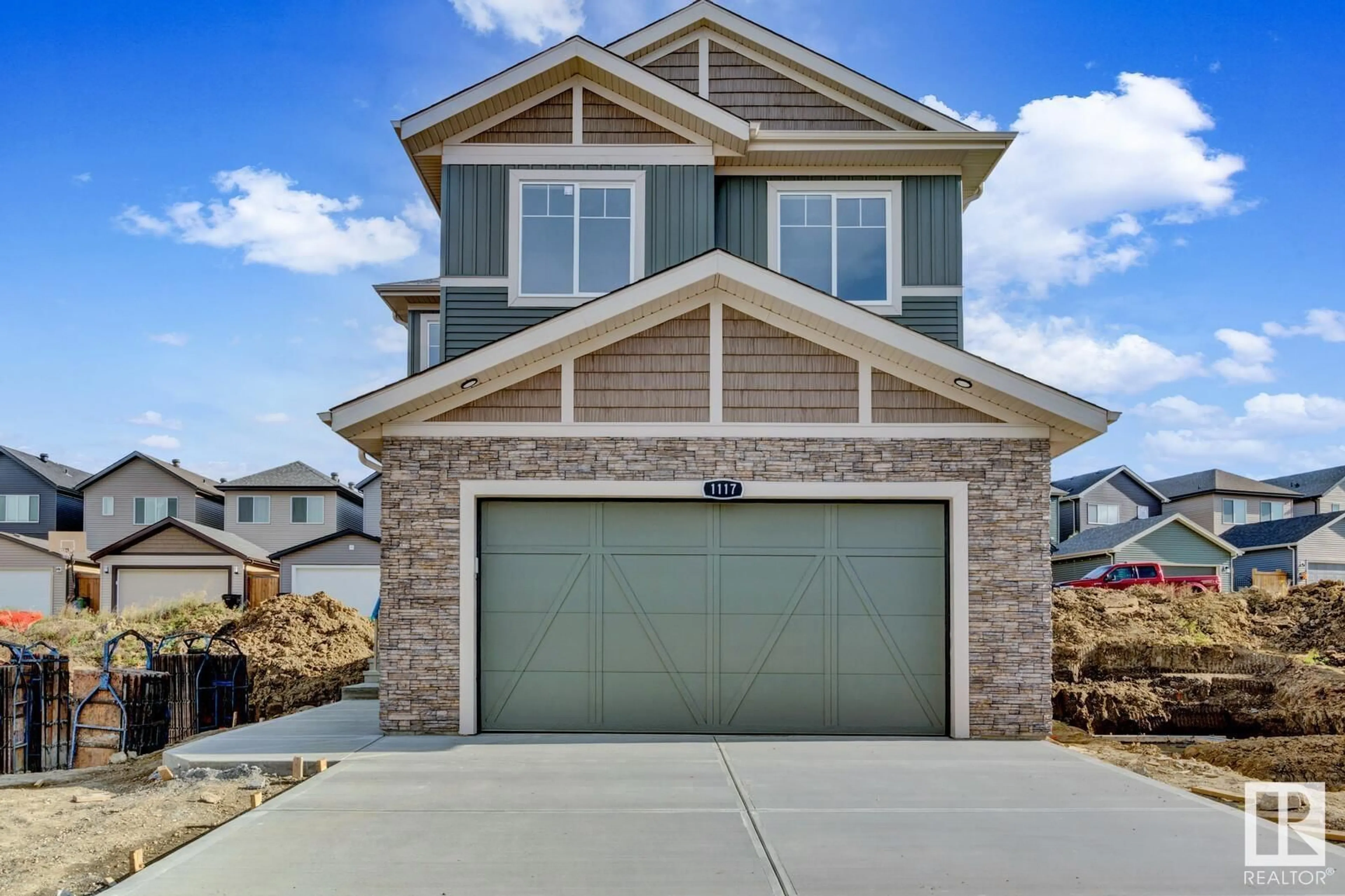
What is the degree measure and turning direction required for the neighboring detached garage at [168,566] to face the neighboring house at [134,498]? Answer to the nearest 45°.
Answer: approximately 180°

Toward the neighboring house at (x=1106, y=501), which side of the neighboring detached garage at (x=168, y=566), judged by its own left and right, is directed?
left

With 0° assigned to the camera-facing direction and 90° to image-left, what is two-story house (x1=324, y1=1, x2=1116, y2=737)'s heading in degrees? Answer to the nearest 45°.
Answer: approximately 0°

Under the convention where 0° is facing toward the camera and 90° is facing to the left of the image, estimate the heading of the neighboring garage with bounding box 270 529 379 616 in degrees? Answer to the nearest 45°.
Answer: approximately 0°

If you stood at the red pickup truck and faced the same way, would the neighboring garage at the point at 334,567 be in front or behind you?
in front

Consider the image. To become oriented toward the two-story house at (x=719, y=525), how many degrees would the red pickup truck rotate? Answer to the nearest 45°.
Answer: approximately 90° to its left

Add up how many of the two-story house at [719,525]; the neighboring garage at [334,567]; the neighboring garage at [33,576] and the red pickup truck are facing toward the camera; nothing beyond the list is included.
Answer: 3

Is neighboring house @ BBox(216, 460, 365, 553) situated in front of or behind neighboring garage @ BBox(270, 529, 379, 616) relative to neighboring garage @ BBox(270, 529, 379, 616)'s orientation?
behind
